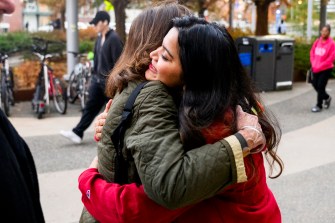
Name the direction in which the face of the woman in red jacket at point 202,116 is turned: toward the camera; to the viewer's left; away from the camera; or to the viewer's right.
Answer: to the viewer's left

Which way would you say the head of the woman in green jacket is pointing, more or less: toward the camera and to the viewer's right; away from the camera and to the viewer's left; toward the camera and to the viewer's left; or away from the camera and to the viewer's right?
away from the camera and to the viewer's right

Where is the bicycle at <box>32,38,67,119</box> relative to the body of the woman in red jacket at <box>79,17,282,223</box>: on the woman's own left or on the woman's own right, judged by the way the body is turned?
on the woman's own right

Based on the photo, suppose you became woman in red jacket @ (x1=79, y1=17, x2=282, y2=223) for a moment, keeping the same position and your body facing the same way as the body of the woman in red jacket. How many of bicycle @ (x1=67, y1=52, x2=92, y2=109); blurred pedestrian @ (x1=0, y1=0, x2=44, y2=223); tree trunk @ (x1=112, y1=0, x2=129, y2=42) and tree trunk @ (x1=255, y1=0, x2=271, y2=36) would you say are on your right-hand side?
3
